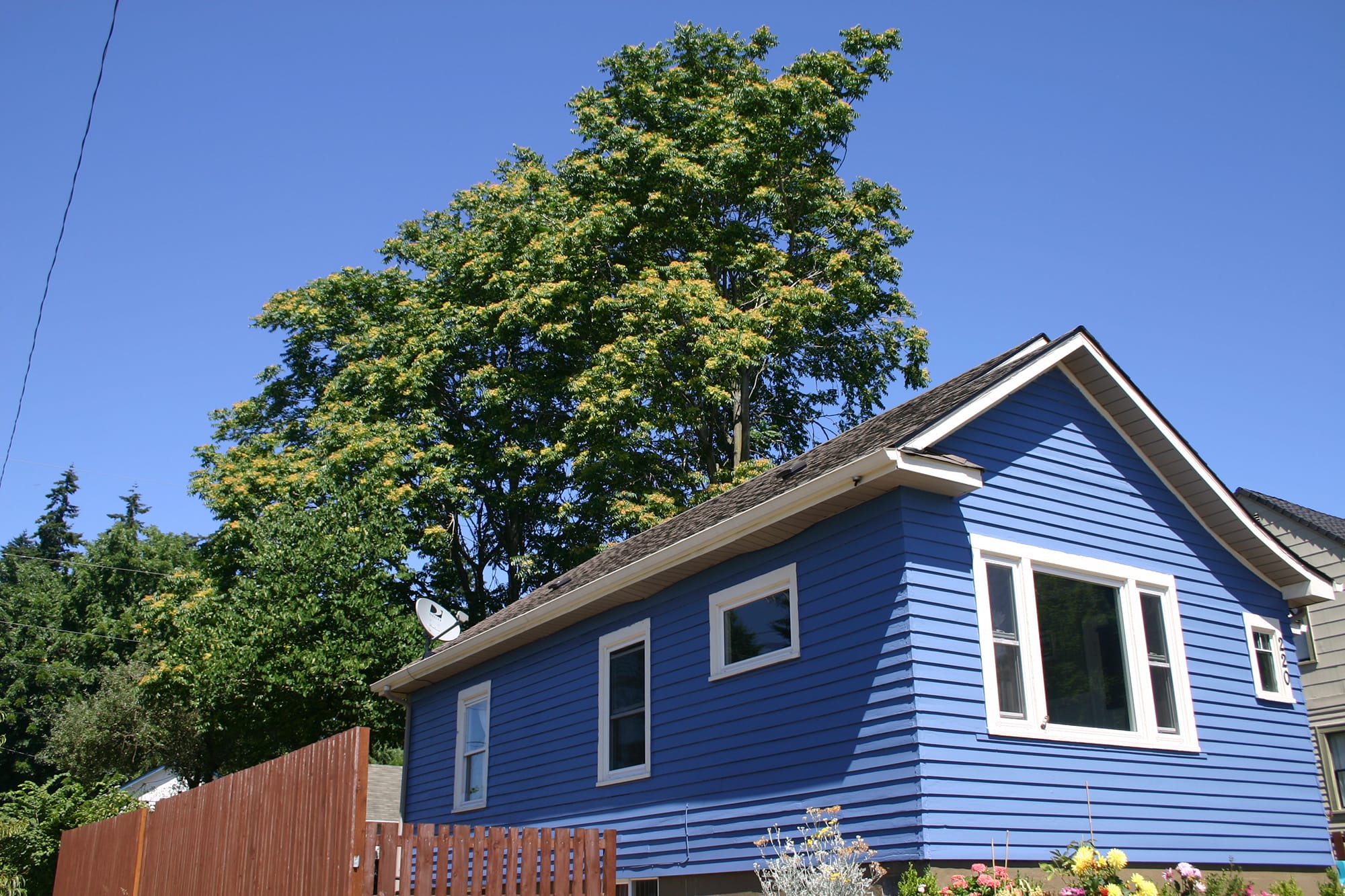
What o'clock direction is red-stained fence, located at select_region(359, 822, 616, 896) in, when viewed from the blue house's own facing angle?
The red-stained fence is roughly at 4 o'clock from the blue house.

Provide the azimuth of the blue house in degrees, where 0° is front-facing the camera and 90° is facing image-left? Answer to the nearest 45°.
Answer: approximately 315°

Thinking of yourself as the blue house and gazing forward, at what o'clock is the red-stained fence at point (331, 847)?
The red-stained fence is roughly at 4 o'clock from the blue house.

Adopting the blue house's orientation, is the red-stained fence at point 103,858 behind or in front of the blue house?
behind

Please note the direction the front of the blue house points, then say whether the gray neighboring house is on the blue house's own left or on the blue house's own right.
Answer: on the blue house's own left

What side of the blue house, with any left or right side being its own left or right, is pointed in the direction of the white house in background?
back

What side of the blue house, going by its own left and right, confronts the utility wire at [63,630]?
back
